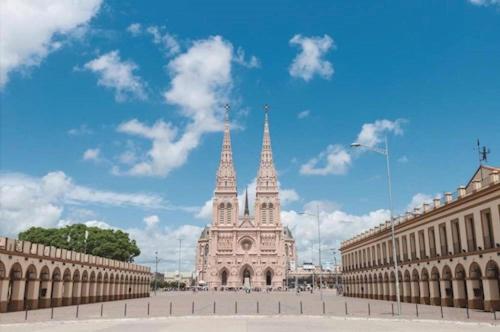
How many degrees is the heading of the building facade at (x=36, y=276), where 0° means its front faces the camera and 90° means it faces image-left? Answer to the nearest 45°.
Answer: approximately 315°
